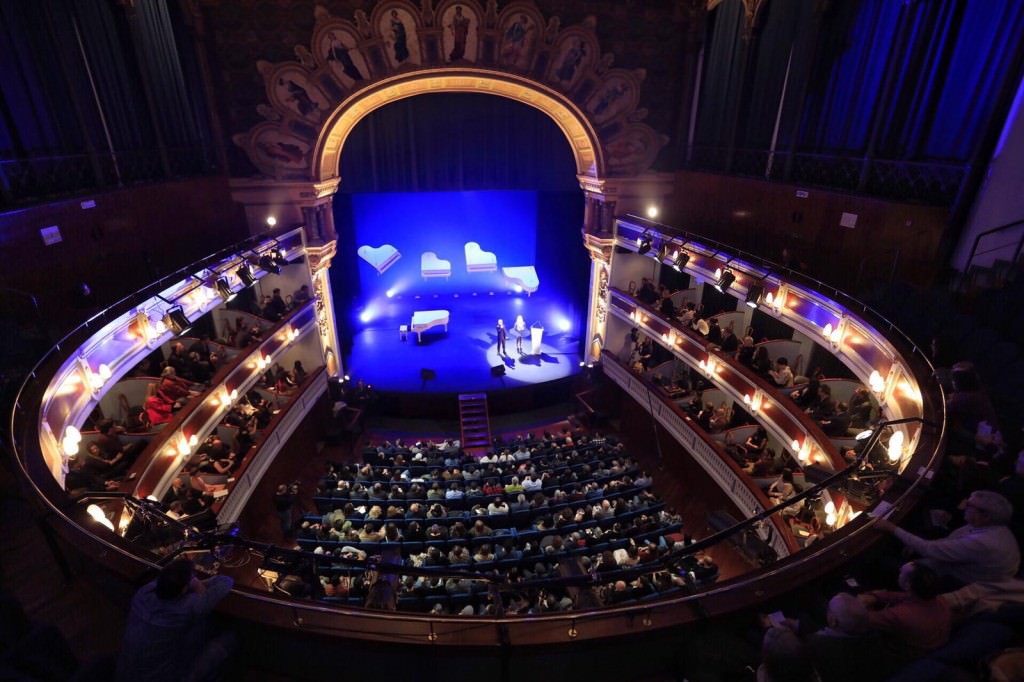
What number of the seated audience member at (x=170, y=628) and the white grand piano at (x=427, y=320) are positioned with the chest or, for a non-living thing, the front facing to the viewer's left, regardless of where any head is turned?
1

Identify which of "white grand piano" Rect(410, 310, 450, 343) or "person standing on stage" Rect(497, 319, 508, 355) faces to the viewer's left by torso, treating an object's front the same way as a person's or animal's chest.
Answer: the white grand piano

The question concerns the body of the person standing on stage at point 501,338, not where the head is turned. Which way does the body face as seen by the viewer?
toward the camera

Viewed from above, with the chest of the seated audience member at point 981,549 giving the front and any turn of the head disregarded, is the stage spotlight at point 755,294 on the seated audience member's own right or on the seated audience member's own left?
on the seated audience member's own right

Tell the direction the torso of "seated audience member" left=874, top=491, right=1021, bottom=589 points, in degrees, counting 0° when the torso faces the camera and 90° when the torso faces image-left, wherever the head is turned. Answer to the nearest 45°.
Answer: approximately 90°

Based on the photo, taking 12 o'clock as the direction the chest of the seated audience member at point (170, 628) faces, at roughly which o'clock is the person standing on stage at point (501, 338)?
The person standing on stage is roughly at 12 o'clock from the seated audience member.

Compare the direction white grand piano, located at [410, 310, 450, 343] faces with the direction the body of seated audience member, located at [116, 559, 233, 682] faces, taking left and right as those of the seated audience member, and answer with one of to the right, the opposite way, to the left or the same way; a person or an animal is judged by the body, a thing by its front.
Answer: to the left

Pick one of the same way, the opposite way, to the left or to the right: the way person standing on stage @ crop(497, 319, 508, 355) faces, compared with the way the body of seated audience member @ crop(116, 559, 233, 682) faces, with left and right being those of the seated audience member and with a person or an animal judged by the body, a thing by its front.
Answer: the opposite way

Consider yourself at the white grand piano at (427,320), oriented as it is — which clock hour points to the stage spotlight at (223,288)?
The stage spotlight is roughly at 10 o'clock from the white grand piano.

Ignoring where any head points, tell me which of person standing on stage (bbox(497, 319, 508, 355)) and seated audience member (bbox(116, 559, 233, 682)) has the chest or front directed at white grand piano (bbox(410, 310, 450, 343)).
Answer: the seated audience member

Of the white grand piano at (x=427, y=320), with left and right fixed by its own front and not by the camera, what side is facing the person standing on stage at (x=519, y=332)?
back

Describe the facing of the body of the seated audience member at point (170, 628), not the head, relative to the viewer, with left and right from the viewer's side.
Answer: facing away from the viewer and to the right of the viewer

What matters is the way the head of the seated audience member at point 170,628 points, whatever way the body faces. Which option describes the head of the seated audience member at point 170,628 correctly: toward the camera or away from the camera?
away from the camera

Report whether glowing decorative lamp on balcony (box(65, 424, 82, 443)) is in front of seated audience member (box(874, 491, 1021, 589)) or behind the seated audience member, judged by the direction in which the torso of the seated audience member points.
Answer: in front

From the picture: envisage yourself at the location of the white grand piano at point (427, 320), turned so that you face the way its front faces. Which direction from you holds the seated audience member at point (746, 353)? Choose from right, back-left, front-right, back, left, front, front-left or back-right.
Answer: back-left

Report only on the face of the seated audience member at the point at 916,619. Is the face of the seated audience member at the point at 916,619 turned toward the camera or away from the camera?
away from the camera

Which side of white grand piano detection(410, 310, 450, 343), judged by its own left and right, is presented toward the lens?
left
